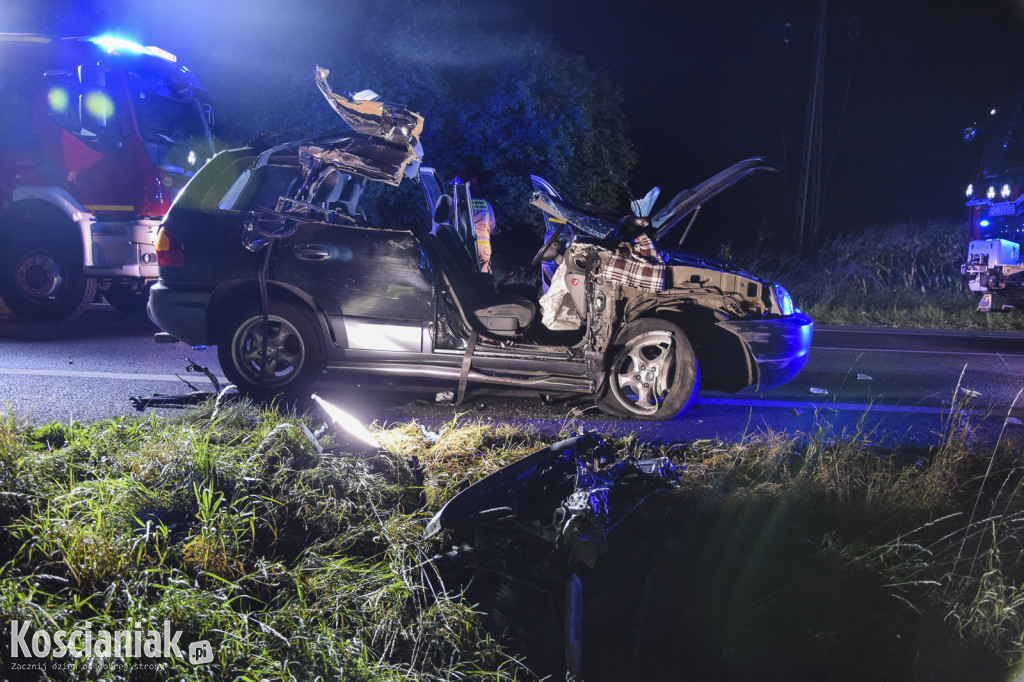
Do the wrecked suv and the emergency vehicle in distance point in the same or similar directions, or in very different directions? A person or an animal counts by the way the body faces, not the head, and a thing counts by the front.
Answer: very different directions

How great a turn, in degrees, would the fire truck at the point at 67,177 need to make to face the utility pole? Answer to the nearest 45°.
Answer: approximately 45° to its left

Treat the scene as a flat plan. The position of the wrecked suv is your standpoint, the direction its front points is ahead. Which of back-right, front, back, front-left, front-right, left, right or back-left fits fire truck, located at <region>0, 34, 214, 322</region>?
back-left

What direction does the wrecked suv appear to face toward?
to the viewer's right

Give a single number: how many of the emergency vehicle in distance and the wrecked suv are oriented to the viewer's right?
1

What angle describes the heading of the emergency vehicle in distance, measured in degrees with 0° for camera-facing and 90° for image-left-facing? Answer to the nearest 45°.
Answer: approximately 45°

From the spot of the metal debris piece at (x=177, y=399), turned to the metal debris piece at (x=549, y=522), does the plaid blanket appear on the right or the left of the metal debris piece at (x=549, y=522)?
left

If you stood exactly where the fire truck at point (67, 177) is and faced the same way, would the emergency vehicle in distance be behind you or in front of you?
in front

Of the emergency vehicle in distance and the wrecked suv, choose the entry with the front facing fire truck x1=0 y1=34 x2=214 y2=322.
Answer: the emergency vehicle in distance

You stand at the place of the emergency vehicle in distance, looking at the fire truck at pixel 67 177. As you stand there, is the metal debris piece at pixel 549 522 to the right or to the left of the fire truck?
left

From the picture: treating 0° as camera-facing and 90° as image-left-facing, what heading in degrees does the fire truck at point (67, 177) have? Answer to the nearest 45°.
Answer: approximately 315°
